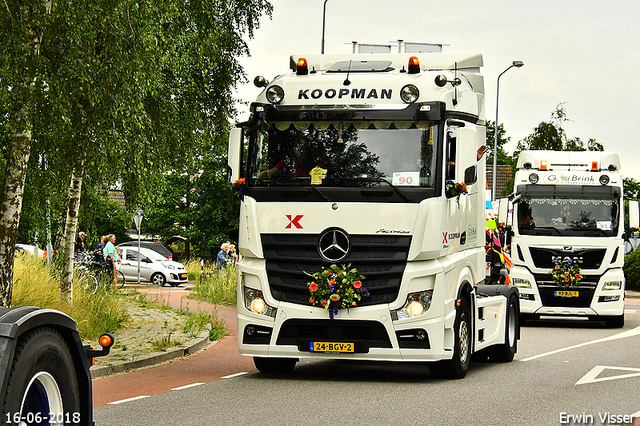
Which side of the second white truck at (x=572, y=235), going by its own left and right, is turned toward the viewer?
front

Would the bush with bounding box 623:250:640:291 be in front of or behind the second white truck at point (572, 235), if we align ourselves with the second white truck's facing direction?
behind

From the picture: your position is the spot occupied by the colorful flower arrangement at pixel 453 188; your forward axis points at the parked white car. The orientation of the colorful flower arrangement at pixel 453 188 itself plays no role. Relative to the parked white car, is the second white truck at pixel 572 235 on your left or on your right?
right

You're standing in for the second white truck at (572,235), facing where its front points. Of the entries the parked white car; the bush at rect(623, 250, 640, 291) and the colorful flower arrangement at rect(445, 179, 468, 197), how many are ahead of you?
1

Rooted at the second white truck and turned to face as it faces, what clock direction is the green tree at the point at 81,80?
The green tree is roughly at 1 o'clock from the second white truck.

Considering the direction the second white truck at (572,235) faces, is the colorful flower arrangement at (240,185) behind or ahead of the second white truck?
ahead

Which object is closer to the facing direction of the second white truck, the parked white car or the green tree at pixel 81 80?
the green tree

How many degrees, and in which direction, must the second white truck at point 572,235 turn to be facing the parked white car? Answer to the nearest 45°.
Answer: approximately 135° to its right

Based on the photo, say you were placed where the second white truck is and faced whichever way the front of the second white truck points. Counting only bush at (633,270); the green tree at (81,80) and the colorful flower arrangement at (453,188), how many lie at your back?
1

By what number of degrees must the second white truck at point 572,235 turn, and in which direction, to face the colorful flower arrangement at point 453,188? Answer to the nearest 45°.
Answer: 0° — it already faces it

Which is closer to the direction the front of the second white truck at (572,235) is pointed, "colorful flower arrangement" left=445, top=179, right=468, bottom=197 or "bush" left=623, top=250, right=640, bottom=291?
the colorful flower arrangement
